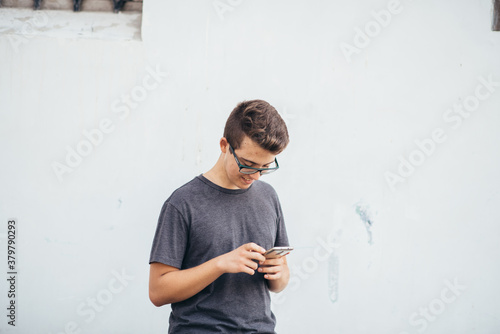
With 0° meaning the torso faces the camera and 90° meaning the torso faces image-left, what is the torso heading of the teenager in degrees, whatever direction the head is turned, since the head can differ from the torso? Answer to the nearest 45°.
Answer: approximately 315°

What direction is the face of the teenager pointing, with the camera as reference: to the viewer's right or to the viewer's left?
to the viewer's right
